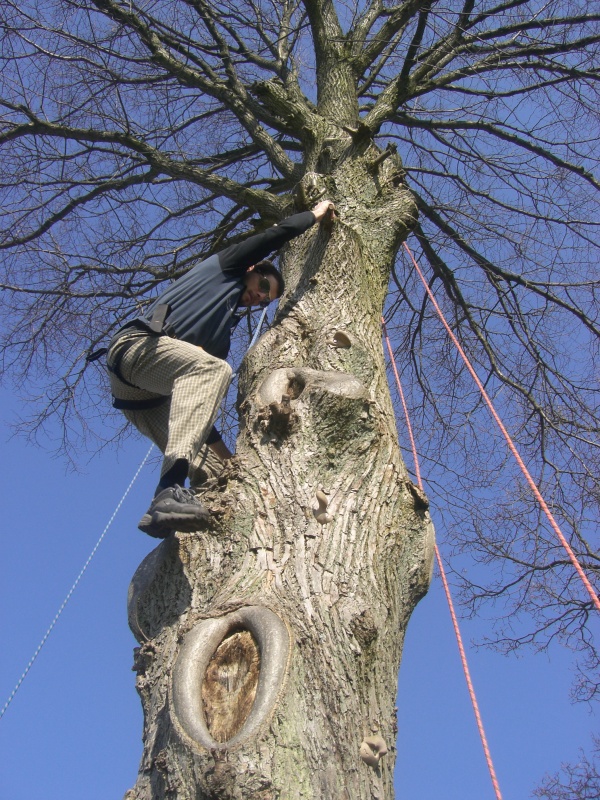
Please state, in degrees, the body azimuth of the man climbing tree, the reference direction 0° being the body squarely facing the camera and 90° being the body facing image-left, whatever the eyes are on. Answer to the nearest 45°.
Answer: approximately 270°
